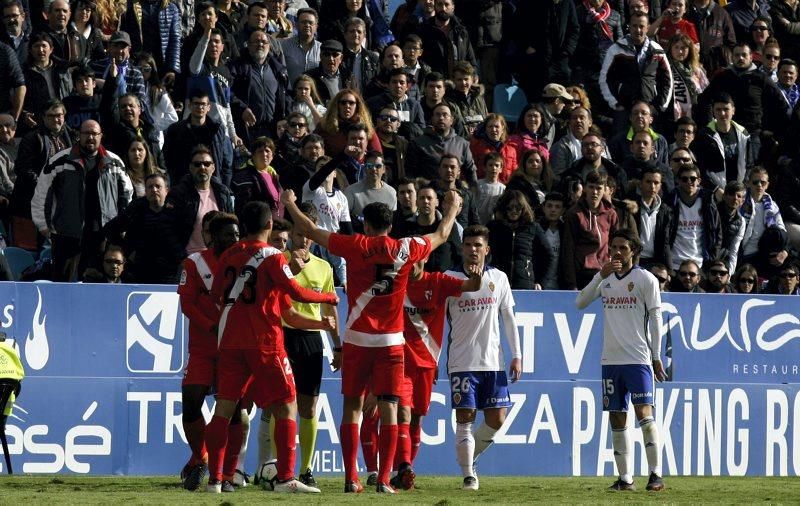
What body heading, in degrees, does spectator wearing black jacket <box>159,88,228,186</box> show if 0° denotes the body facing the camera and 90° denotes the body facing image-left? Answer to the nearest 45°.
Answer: approximately 0°

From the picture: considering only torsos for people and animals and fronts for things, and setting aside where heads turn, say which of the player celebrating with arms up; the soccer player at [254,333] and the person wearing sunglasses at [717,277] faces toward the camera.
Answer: the person wearing sunglasses

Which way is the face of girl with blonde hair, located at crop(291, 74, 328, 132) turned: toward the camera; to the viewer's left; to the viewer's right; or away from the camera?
toward the camera

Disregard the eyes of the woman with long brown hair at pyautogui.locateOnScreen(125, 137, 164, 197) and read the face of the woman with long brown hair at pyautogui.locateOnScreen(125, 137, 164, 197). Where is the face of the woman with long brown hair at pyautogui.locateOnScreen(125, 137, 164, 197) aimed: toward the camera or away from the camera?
toward the camera

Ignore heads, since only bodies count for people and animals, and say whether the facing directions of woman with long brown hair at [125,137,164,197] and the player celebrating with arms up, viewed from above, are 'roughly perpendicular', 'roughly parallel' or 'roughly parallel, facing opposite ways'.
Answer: roughly parallel, facing opposite ways

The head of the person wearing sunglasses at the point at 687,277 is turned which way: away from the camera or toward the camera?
toward the camera

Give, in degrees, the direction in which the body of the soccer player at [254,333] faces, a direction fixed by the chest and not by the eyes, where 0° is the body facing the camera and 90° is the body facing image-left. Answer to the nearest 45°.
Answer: approximately 225°

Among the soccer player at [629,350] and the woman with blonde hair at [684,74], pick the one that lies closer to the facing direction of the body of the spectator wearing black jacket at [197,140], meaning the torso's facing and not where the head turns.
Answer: the soccer player

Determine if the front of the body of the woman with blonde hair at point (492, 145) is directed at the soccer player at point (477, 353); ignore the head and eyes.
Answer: yes

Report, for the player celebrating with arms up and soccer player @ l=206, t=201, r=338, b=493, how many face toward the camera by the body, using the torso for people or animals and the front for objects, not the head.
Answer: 0

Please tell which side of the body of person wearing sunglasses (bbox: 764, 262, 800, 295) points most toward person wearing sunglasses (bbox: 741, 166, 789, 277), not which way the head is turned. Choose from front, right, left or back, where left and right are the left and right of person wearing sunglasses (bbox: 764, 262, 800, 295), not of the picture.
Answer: back

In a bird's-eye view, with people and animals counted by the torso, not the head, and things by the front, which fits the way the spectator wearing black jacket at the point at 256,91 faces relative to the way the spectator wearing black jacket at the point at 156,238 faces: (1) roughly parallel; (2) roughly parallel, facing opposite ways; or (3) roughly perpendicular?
roughly parallel

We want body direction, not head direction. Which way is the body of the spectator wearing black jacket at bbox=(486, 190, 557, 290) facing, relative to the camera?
toward the camera

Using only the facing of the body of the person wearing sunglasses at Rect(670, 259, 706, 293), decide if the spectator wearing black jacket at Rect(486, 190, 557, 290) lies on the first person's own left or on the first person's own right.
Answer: on the first person's own right

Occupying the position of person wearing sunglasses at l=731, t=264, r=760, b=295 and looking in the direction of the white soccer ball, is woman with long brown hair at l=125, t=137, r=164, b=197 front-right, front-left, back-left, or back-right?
front-right

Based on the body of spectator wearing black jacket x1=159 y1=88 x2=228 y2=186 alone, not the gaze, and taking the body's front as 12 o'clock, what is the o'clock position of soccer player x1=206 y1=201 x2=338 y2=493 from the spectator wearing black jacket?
The soccer player is roughly at 12 o'clock from the spectator wearing black jacket.

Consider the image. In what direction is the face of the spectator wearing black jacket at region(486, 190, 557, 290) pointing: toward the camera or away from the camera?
toward the camera

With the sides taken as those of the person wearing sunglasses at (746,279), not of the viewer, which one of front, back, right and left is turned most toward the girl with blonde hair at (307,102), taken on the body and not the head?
right

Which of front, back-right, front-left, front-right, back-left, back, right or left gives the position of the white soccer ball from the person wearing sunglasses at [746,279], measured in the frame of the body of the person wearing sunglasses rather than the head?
front-right

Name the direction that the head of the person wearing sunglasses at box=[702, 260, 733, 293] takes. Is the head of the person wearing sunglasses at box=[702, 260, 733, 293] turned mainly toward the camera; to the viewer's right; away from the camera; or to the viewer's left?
toward the camera

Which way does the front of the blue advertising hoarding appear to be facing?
toward the camera
